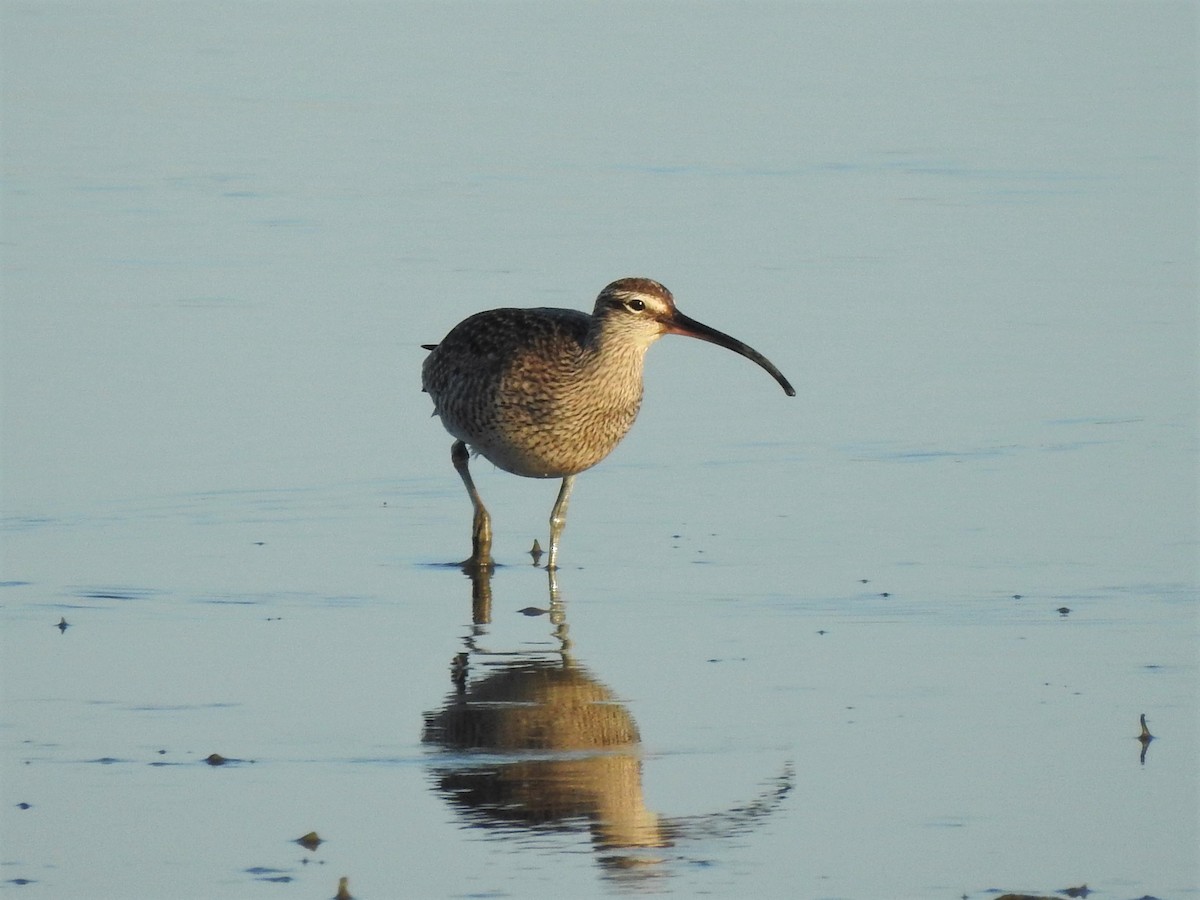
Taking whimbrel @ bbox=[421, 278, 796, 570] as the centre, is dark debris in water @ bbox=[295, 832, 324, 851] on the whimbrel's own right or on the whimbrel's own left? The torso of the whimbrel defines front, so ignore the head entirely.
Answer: on the whimbrel's own right

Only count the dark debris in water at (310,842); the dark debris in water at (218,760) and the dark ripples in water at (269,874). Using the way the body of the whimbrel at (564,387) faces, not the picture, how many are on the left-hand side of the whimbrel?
0

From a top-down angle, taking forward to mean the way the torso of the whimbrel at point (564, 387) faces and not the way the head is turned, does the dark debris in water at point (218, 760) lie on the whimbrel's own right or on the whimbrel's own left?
on the whimbrel's own right

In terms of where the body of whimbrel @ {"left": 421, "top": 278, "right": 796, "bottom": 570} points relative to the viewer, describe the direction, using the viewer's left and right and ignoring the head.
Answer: facing the viewer and to the right of the viewer

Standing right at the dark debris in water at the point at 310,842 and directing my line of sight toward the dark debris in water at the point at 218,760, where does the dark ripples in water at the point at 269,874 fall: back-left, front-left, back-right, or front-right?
back-left

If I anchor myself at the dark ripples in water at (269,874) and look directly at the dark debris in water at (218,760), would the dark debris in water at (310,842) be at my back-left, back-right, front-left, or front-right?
front-right

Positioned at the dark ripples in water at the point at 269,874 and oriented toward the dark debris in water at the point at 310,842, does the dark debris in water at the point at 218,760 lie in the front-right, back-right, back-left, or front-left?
front-left
